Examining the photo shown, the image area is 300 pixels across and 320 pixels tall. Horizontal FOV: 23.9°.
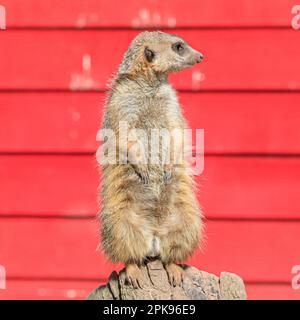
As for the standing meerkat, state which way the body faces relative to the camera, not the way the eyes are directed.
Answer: toward the camera
